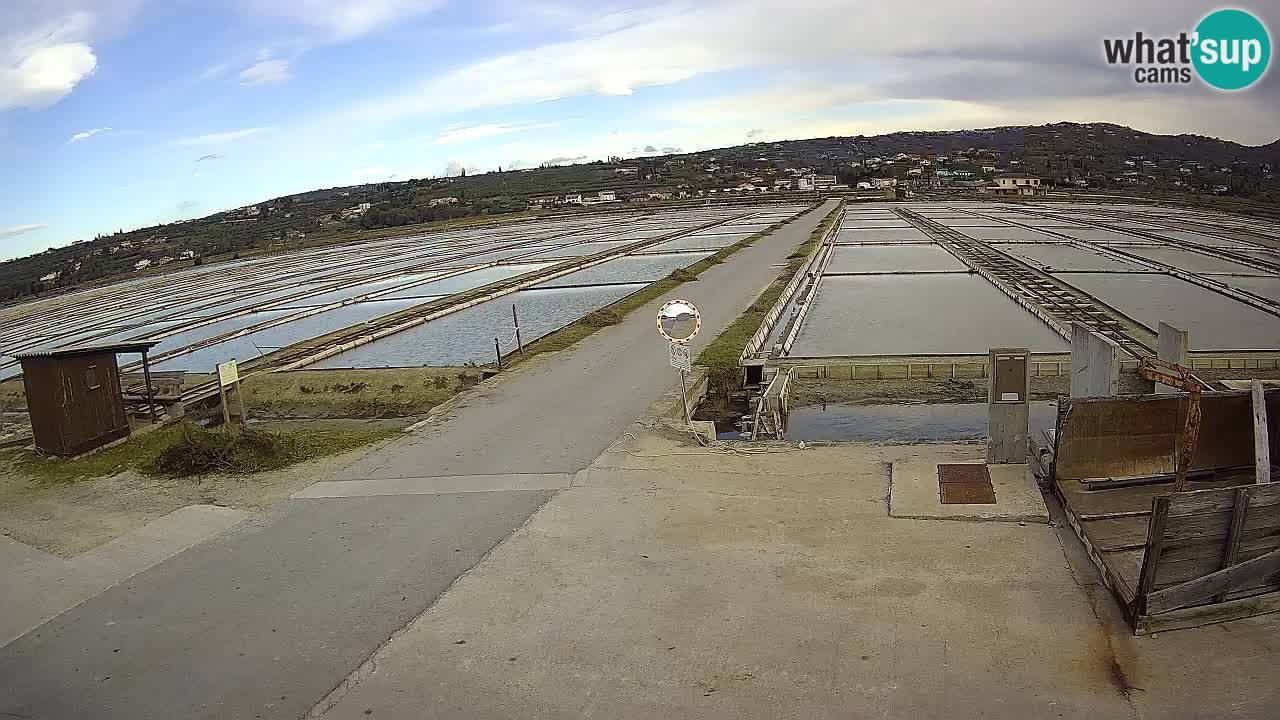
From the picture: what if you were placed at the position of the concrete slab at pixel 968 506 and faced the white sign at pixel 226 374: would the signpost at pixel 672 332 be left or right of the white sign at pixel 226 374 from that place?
right

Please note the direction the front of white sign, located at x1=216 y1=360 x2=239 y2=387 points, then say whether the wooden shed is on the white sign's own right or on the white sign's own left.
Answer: on the white sign's own right

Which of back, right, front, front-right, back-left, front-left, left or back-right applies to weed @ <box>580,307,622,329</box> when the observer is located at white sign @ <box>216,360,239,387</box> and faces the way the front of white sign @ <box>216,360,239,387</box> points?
back-left

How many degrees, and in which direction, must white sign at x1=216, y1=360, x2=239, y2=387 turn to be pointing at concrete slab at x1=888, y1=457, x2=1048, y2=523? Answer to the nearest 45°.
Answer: approximately 45° to its left

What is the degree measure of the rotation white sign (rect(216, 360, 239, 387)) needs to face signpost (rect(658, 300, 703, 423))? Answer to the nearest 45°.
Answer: approximately 45° to its left

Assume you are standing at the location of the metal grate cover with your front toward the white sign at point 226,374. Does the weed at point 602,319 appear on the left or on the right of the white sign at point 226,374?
right

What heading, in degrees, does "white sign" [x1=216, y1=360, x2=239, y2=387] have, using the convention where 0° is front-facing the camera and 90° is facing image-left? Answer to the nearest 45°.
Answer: approximately 0°

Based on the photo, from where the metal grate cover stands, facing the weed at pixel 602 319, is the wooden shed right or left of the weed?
left

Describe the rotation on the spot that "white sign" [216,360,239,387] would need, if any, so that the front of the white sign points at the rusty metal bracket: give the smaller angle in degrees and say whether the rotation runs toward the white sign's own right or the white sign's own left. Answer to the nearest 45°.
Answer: approximately 45° to the white sign's own left

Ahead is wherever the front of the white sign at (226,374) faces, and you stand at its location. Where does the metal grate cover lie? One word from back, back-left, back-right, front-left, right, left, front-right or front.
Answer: front-left

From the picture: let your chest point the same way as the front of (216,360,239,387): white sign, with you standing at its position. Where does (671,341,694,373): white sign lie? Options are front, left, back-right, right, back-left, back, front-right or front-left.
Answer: front-left
